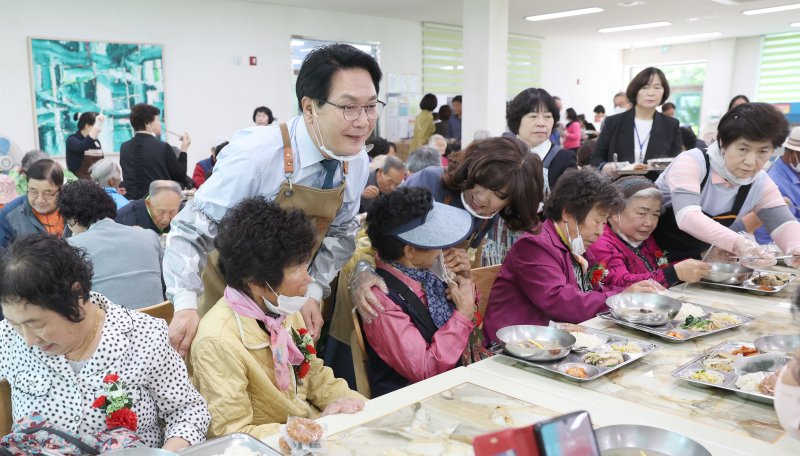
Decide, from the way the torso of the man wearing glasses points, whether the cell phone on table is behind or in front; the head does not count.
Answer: in front

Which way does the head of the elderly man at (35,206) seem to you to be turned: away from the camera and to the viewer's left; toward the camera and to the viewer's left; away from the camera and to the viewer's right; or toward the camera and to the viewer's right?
toward the camera and to the viewer's right

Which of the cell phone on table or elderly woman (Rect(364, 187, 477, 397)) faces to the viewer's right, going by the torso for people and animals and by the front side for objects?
the elderly woman

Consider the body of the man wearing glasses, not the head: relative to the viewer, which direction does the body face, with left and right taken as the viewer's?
facing the viewer and to the right of the viewer

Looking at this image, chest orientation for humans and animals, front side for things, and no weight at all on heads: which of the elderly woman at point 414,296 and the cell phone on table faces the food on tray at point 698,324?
the elderly woman

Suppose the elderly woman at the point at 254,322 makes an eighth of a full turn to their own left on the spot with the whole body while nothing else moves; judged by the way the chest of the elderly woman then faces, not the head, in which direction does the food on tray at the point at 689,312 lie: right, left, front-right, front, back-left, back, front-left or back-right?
front

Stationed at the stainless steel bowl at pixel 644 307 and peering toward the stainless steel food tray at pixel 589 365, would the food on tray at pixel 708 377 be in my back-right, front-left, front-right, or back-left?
front-left

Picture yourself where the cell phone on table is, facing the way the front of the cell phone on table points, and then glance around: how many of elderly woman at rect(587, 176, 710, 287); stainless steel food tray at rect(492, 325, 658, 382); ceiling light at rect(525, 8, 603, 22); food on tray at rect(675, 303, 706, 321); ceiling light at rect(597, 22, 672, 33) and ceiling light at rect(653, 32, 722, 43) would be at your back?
6

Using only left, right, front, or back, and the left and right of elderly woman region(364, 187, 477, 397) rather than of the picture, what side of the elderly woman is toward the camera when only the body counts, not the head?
right

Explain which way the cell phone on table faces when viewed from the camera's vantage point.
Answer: facing the viewer

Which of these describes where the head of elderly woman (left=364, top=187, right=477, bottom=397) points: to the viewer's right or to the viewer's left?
to the viewer's right

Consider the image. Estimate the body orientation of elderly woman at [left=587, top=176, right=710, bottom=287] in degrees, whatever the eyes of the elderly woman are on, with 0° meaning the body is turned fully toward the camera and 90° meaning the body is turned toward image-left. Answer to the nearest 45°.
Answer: approximately 315°

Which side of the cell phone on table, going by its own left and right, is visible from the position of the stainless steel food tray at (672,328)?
back

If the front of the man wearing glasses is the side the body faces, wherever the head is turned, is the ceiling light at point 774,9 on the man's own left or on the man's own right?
on the man's own left
